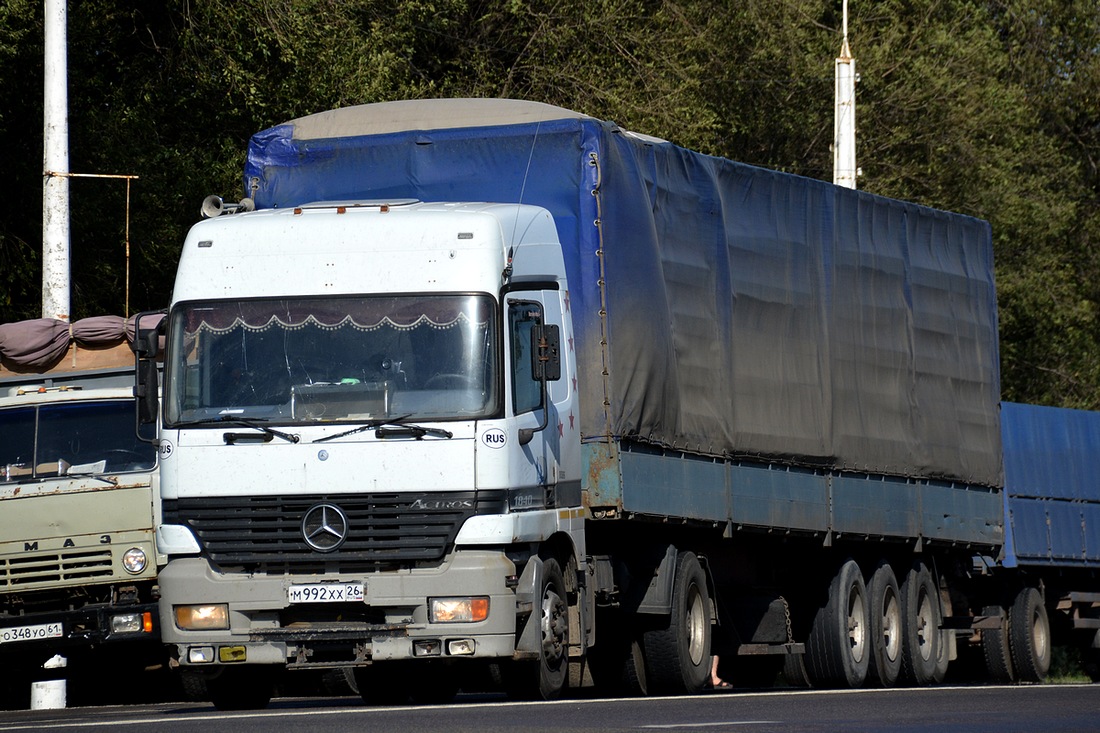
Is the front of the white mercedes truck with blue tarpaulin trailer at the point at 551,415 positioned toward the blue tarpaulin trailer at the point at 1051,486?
no

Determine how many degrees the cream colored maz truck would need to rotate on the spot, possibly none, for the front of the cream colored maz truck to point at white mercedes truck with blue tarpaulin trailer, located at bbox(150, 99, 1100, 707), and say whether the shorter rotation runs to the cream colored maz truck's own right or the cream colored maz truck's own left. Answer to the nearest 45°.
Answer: approximately 45° to the cream colored maz truck's own left

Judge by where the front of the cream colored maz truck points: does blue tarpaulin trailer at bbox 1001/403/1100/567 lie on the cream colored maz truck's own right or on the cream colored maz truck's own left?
on the cream colored maz truck's own left

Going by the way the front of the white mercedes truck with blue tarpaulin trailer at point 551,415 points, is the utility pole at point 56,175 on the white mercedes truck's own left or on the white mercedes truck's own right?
on the white mercedes truck's own right

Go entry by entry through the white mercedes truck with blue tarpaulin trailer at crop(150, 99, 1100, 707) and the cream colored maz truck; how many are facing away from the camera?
0

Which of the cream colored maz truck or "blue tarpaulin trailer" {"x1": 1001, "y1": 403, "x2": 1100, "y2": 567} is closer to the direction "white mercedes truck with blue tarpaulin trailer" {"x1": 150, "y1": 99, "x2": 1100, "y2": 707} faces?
the cream colored maz truck

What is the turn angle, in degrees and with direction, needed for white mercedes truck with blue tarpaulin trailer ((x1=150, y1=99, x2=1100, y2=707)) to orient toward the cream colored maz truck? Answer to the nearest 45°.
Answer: approximately 90° to its right

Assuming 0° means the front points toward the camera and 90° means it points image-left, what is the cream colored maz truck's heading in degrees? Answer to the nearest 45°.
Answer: approximately 0°

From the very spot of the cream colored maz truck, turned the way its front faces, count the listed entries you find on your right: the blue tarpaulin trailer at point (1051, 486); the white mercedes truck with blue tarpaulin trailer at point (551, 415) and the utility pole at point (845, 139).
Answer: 0

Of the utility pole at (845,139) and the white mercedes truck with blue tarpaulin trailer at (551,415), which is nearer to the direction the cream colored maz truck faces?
the white mercedes truck with blue tarpaulin trailer
